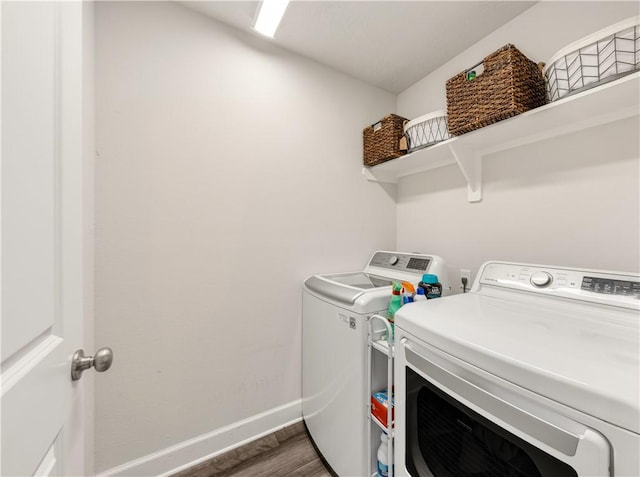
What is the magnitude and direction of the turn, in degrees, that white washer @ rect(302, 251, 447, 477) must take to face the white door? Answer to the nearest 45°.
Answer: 0° — it already faces it

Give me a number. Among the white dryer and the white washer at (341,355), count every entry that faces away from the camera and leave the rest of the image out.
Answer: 0

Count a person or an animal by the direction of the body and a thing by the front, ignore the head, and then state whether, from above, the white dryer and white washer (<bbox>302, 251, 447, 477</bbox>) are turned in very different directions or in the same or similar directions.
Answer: same or similar directions

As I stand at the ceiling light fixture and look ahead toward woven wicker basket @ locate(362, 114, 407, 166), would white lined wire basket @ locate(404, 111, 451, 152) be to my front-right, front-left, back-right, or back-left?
front-right

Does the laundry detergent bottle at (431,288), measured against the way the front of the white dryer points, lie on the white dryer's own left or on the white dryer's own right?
on the white dryer's own right

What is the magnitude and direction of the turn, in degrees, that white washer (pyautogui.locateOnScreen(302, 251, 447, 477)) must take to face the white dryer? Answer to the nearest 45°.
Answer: approximately 90° to its left

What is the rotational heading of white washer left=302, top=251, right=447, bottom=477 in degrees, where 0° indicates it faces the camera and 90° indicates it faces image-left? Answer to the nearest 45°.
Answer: approximately 45°

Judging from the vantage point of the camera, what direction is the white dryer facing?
facing the viewer and to the left of the viewer
